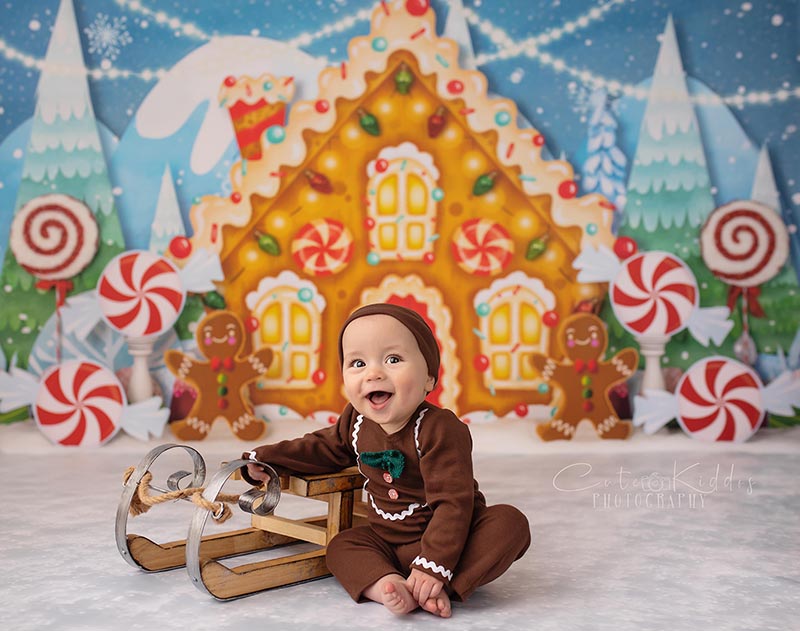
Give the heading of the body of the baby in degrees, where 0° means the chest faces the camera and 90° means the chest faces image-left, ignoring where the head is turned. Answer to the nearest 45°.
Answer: approximately 45°
